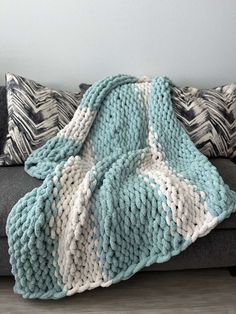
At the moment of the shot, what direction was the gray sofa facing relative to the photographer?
facing the viewer
